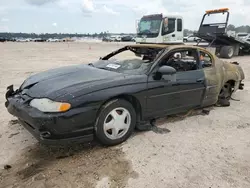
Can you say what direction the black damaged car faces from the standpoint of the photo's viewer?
facing the viewer and to the left of the viewer
